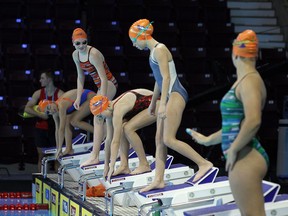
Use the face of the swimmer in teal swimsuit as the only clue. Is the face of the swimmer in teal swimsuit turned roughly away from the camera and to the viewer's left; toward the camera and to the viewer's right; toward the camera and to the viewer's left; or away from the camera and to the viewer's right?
away from the camera and to the viewer's left

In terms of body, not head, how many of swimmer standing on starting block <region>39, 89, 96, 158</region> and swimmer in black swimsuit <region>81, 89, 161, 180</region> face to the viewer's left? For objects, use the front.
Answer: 2

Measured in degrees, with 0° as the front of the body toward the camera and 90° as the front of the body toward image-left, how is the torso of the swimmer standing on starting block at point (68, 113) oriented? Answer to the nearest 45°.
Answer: approximately 90°

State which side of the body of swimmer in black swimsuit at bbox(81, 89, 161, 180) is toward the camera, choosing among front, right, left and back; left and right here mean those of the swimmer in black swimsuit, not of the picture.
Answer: left

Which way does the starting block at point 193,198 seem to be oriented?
to the viewer's left

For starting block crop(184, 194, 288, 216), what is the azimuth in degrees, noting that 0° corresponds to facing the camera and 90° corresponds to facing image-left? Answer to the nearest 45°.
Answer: approximately 90°

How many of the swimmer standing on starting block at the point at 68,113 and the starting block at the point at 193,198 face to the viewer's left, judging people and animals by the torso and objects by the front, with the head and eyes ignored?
2
